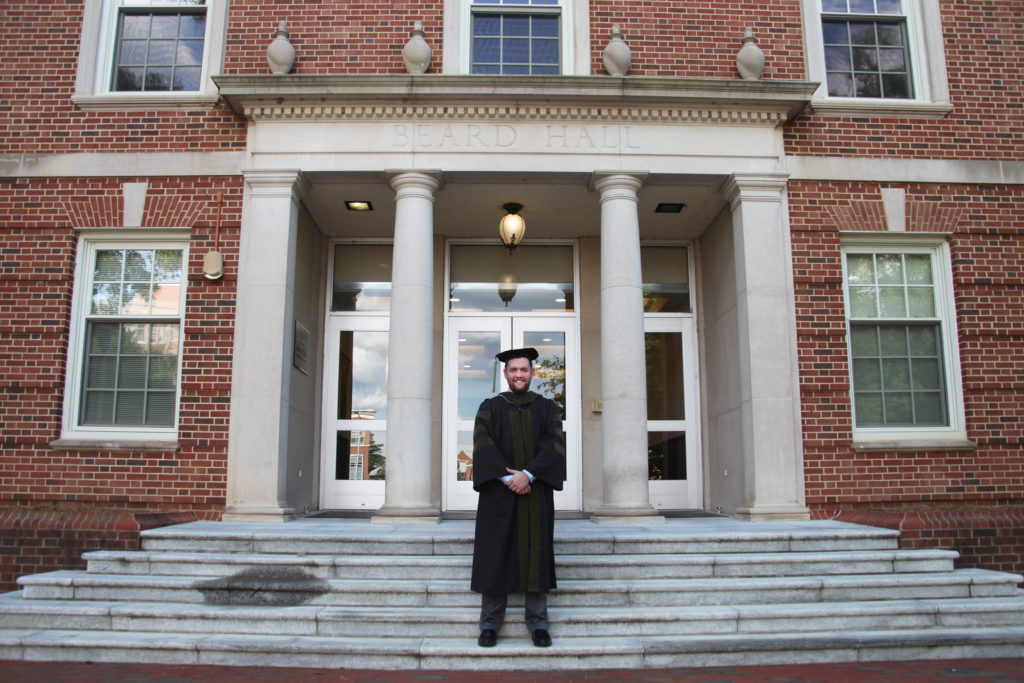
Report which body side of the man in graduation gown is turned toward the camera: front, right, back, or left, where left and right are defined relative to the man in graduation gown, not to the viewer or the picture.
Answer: front

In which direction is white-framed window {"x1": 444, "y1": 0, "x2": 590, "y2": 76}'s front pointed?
toward the camera

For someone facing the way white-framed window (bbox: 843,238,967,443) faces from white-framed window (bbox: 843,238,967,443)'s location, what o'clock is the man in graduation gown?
The man in graduation gown is roughly at 1 o'clock from the white-framed window.

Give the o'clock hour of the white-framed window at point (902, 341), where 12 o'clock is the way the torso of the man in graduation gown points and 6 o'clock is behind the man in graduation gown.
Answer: The white-framed window is roughly at 8 o'clock from the man in graduation gown.

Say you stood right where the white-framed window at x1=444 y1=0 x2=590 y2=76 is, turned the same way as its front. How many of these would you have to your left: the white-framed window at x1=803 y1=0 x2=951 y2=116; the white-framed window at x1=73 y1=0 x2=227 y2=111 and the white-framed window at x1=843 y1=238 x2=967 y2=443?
2

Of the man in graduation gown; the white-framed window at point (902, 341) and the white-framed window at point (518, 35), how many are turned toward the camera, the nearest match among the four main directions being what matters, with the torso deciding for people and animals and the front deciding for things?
3

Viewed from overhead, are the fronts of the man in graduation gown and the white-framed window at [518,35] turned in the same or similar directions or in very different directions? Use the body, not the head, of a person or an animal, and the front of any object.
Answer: same or similar directions

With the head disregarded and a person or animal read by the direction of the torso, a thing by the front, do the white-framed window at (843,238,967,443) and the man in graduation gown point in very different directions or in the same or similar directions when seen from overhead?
same or similar directions

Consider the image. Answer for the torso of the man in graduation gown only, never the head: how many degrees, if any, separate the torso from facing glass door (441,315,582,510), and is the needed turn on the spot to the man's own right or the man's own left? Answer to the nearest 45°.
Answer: approximately 180°

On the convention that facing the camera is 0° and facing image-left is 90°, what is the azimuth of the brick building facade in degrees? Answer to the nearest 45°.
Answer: approximately 0°
